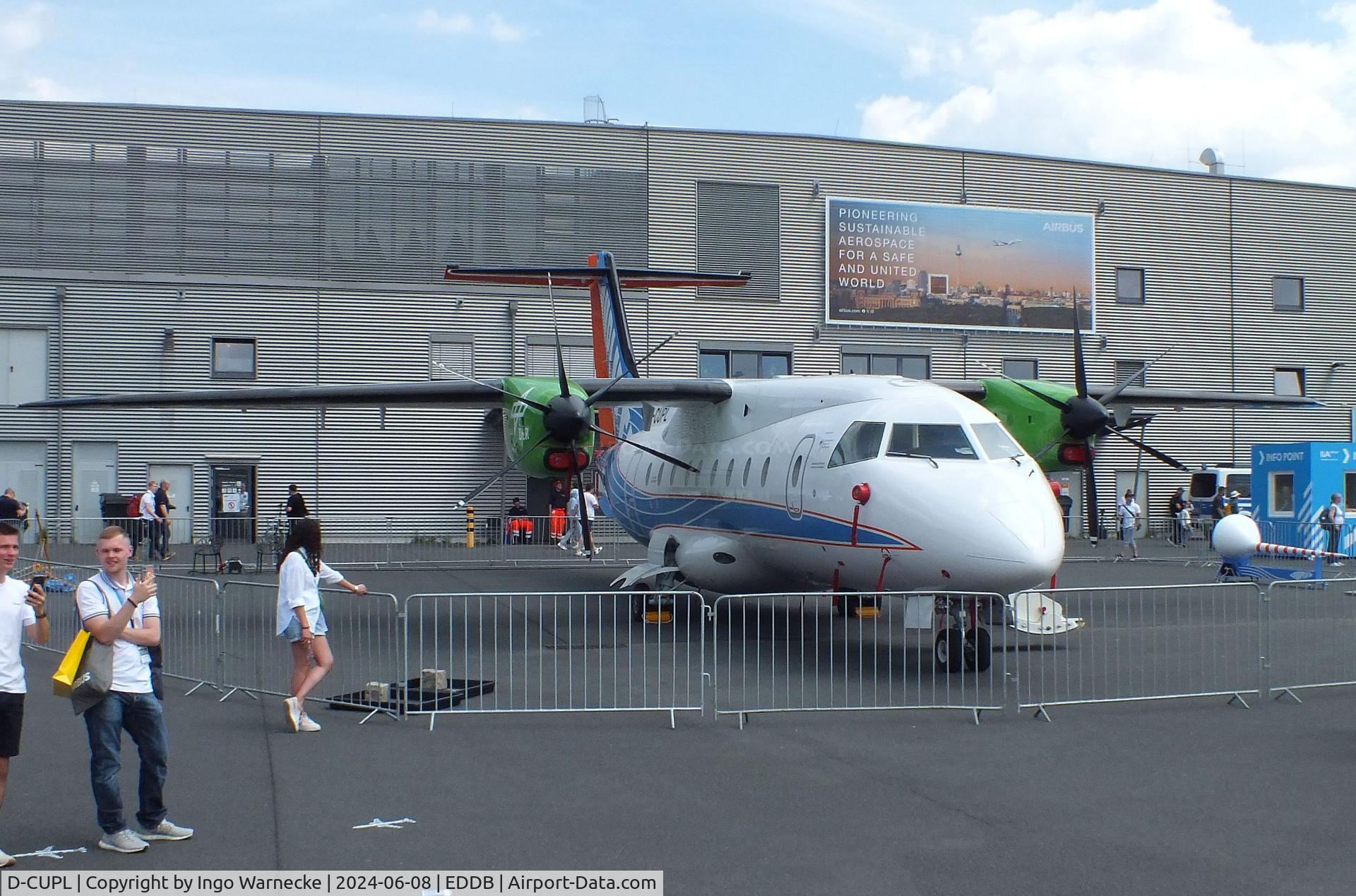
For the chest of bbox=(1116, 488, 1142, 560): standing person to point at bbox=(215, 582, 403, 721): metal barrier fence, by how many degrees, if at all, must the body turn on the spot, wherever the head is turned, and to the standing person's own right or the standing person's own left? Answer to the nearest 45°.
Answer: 0° — they already face it

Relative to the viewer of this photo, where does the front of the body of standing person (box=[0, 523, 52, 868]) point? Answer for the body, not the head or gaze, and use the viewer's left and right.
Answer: facing the viewer and to the right of the viewer

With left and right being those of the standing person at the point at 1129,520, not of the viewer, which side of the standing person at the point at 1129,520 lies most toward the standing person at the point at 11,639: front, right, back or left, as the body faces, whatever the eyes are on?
front

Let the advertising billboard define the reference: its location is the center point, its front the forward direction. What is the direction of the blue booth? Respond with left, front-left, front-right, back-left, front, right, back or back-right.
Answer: front-left

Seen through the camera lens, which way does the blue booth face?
facing the viewer

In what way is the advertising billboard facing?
toward the camera

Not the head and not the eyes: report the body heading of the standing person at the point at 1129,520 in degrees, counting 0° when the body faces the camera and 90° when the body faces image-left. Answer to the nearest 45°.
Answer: approximately 0°
